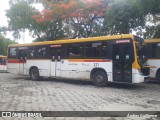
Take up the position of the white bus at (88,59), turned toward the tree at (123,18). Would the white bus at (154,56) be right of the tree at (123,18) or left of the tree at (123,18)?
right

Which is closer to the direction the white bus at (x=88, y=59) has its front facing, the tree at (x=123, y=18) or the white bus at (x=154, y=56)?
the white bus

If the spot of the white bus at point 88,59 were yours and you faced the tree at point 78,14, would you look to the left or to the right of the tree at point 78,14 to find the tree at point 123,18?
right

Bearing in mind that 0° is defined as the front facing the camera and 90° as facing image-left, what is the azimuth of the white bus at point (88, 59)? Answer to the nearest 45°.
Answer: approximately 315°

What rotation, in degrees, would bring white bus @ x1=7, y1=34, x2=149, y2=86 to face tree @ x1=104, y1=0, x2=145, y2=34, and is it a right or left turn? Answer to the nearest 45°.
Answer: approximately 90° to its left

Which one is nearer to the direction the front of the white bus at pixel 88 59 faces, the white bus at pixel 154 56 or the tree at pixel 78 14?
the white bus

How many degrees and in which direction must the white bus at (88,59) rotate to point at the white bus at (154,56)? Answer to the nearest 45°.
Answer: approximately 45° to its left

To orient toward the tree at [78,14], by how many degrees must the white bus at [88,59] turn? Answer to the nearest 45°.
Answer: approximately 135° to its left
